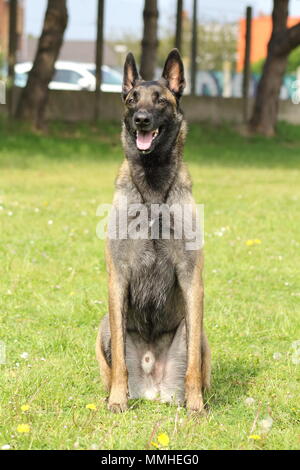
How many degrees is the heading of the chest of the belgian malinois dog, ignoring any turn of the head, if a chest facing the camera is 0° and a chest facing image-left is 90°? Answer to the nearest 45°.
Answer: approximately 0°

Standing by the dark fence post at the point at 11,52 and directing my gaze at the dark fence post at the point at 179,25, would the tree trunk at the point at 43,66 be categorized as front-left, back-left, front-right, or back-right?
front-right

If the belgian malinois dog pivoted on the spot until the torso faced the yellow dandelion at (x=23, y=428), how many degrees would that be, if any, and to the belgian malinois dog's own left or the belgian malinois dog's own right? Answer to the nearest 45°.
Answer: approximately 45° to the belgian malinois dog's own right

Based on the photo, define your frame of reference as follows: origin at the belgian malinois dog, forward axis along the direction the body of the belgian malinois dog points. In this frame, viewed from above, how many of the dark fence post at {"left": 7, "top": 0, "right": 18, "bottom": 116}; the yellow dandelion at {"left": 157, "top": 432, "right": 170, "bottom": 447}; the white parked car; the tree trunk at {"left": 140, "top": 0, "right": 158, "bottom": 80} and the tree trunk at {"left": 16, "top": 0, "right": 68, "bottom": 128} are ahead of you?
1

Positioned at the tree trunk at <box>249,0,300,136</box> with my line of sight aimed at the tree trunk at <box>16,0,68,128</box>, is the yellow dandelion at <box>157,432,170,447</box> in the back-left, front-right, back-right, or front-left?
front-left

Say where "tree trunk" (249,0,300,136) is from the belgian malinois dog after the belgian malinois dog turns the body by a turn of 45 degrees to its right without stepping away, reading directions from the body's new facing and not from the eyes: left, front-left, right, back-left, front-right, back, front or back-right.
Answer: back-right

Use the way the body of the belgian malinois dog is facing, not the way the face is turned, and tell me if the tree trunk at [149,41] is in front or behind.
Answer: behind

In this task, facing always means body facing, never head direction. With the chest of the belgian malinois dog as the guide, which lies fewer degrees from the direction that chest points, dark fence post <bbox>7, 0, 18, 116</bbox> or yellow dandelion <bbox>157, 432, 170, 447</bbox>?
the yellow dandelion

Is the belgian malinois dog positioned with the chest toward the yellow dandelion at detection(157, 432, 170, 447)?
yes

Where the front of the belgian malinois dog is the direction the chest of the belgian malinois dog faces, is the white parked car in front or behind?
behind

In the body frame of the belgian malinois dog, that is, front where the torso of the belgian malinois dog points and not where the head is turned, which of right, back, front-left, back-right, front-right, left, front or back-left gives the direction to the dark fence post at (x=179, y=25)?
back

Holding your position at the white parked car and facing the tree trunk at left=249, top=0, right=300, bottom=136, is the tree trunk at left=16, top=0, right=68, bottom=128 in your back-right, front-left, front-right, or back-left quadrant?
front-right

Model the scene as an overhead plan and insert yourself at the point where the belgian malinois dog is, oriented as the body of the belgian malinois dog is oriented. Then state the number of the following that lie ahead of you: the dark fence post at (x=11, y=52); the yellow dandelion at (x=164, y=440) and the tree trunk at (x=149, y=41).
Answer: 1

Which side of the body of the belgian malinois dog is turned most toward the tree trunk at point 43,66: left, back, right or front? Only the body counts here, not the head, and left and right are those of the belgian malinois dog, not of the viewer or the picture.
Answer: back
